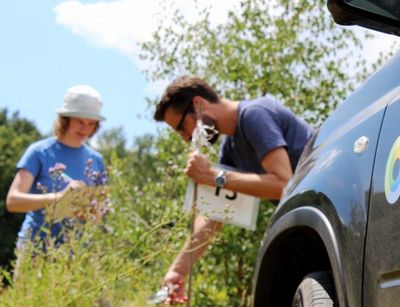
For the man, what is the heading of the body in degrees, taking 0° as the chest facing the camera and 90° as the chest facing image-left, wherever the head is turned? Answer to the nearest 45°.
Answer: approximately 90°

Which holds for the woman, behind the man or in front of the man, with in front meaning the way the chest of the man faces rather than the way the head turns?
in front
